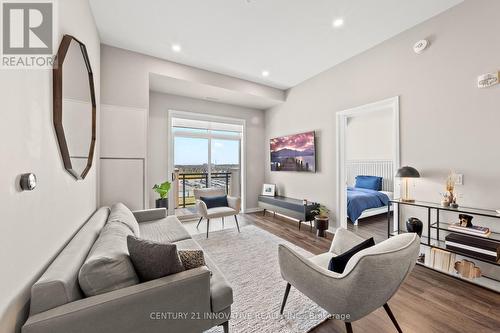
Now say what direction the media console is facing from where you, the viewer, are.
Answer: facing the viewer and to the left of the viewer

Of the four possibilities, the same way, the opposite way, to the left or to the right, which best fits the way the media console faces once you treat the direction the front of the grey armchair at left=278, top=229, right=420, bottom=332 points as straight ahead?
to the left

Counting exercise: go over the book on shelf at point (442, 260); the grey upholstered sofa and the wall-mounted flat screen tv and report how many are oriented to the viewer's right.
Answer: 1

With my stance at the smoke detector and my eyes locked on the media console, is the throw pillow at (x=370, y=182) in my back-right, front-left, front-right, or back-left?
front-right

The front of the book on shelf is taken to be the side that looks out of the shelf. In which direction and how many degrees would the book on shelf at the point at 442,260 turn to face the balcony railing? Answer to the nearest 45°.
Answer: approximately 45° to its right

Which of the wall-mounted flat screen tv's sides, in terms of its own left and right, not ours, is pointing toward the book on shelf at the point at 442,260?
left

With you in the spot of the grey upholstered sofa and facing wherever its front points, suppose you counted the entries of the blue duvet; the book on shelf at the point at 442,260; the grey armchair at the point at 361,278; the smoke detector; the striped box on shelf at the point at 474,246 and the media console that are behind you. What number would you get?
0

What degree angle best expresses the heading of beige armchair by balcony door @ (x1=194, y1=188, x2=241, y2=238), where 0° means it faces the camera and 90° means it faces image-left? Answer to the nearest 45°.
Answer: approximately 315°

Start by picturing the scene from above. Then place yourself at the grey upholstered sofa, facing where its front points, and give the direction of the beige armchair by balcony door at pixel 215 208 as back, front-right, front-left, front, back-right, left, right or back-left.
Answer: front-left

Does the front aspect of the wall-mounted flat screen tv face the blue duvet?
no

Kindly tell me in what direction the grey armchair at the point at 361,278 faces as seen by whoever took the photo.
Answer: facing away from the viewer and to the left of the viewer

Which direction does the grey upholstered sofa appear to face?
to the viewer's right

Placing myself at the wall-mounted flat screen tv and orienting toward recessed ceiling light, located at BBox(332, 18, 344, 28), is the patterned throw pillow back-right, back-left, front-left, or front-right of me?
front-right

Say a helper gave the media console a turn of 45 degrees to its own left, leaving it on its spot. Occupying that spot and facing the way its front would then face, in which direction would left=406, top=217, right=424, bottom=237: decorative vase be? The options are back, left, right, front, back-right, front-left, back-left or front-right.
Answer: front-left

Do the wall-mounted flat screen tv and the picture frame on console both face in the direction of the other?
no

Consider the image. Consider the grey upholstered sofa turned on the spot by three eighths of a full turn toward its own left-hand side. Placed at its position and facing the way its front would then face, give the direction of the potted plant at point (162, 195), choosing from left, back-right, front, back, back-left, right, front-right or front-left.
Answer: front-right
